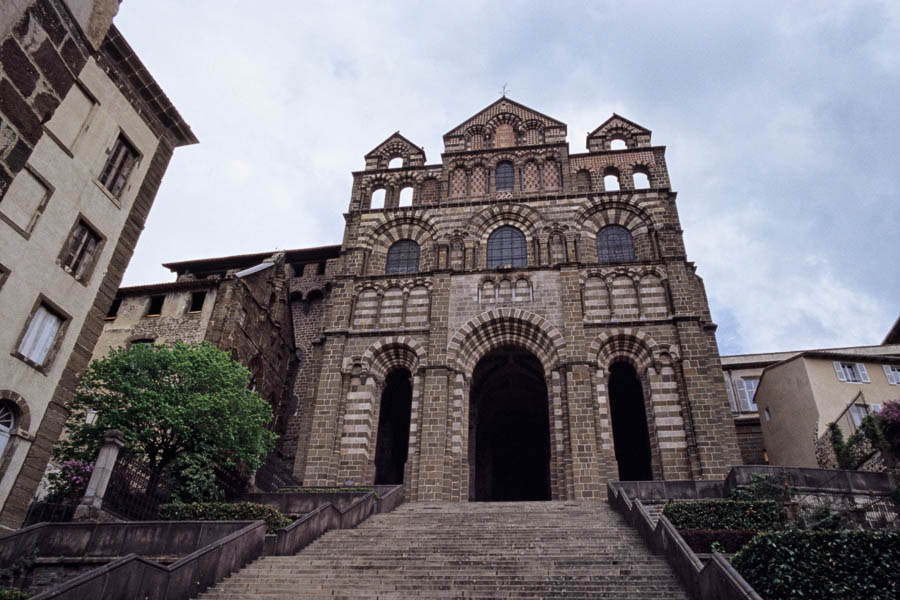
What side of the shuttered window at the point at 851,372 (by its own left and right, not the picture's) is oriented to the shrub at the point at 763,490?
front

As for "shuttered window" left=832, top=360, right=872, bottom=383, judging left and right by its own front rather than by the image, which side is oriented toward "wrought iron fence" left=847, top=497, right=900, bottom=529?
front

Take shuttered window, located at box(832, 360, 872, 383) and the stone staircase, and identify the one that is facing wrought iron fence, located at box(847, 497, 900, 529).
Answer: the shuttered window

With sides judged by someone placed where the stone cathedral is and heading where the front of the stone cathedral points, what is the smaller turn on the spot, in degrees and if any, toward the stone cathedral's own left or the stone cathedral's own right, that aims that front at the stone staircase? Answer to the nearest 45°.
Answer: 0° — it already faces it

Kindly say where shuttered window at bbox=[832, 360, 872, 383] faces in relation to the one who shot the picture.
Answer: facing the viewer

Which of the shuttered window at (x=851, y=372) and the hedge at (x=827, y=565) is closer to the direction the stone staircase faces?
the hedge

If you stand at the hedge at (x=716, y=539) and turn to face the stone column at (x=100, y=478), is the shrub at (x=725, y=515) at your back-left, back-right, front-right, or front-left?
back-right

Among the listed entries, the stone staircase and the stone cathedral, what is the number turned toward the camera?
2

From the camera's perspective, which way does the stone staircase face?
toward the camera

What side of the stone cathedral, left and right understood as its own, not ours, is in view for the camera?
front

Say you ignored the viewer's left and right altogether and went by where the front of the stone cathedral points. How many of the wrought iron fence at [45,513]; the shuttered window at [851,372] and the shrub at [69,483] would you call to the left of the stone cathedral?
1

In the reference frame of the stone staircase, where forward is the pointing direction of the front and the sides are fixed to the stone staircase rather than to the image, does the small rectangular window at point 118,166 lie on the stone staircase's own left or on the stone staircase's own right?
on the stone staircase's own right

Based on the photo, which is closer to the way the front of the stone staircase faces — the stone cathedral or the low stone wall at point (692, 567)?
the low stone wall
